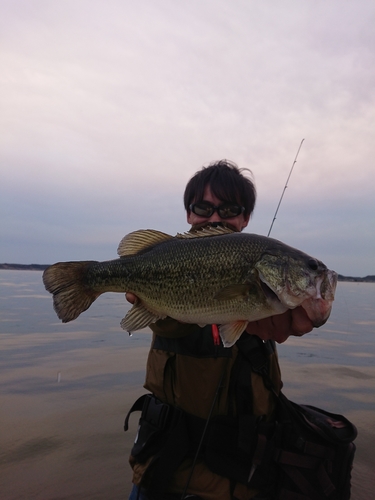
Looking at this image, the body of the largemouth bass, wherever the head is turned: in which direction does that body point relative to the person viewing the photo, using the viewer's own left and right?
facing to the right of the viewer

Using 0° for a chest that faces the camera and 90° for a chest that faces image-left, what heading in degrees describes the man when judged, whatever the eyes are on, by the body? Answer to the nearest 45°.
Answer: approximately 0°
